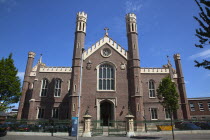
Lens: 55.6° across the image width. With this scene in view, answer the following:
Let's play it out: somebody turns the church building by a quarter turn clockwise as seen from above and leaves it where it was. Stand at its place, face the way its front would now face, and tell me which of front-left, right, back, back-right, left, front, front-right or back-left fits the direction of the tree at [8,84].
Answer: front

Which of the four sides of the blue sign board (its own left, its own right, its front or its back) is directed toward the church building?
back

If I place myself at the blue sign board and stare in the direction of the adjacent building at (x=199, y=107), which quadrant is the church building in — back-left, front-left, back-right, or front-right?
front-left

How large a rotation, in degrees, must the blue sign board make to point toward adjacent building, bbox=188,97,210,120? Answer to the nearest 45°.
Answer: approximately 135° to its left

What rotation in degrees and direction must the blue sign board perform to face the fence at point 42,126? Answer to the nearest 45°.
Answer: approximately 135° to its right

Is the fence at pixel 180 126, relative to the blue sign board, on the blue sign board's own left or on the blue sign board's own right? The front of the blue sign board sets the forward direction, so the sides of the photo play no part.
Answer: on the blue sign board's own left

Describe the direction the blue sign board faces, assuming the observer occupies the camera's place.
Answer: facing the viewer

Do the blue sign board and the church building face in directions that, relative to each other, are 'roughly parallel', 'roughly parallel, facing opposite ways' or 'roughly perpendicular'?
roughly parallel

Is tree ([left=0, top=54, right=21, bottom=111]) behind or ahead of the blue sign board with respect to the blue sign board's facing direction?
behind

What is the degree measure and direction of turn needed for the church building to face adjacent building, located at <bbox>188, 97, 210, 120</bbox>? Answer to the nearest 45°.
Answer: approximately 135° to its left

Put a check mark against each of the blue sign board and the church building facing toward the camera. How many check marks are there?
2
